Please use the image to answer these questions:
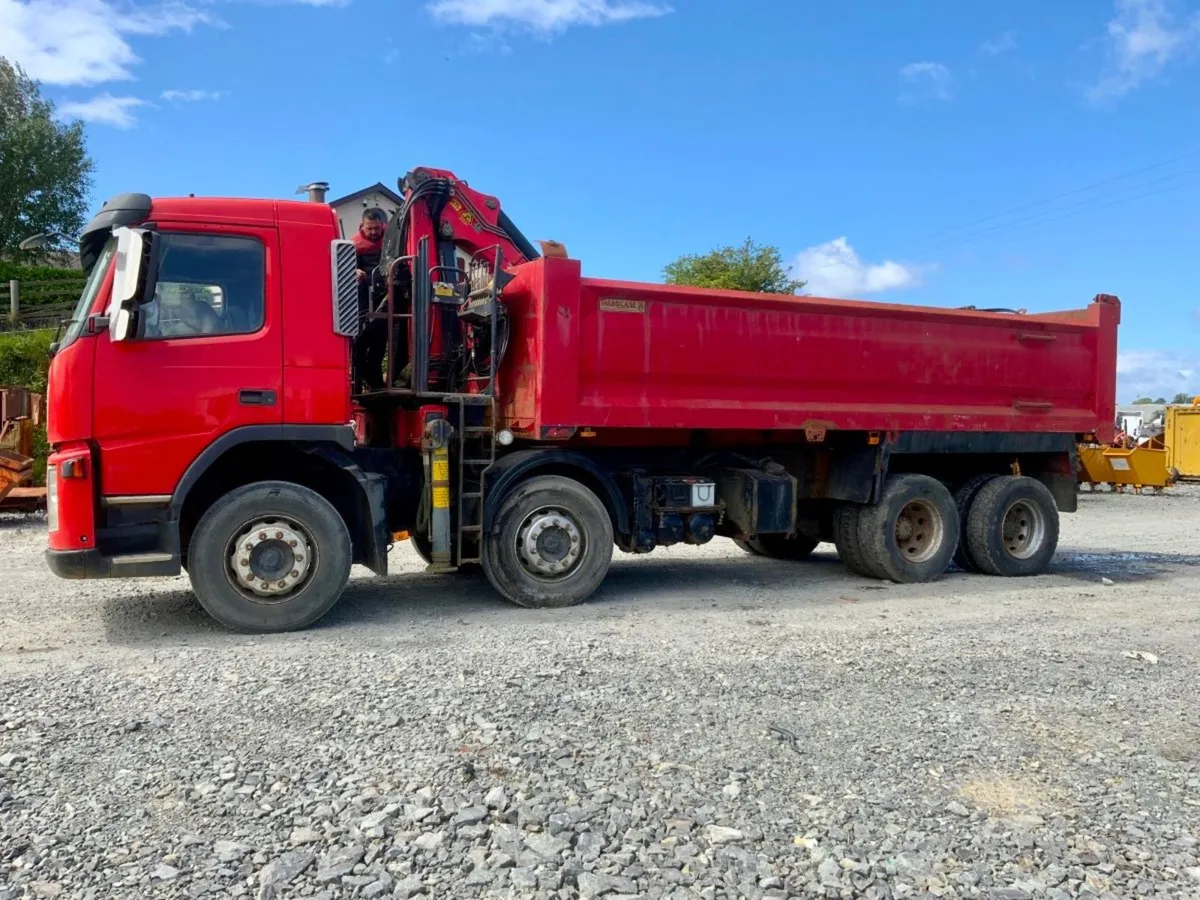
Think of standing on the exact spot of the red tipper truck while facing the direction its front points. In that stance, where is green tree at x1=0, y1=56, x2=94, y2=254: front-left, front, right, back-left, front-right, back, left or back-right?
front-right

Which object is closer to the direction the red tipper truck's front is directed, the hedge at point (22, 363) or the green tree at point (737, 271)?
the hedge

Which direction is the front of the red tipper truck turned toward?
to the viewer's left

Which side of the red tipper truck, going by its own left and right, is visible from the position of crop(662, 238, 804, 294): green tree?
right

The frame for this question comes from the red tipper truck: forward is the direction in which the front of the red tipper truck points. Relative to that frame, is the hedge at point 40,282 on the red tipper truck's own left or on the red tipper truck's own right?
on the red tipper truck's own right

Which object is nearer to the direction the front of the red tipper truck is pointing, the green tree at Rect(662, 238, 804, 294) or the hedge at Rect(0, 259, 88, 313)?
the hedge

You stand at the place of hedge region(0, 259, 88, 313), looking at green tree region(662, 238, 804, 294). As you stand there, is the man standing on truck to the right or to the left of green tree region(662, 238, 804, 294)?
right

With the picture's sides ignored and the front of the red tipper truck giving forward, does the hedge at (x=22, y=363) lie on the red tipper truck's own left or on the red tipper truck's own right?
on the red tipper truck's own right
